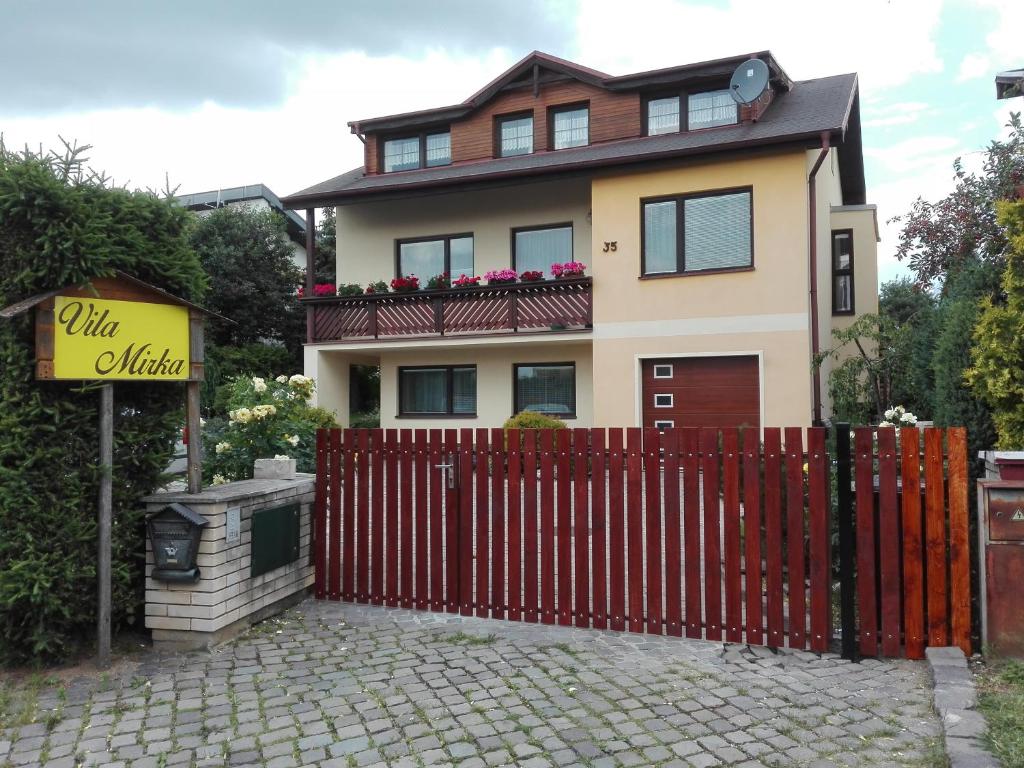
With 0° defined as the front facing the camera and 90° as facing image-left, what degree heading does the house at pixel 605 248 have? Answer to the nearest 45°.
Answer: approximately 0°

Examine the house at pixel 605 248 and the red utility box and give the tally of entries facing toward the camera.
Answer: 2

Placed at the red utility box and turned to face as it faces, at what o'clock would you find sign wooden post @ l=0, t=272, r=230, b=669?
The sign wooden post is roughly at 2 o'clock from the red utility box.

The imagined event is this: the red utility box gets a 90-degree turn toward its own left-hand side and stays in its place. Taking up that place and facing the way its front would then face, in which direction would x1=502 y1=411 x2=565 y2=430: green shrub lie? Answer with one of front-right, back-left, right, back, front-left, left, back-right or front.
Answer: back-left

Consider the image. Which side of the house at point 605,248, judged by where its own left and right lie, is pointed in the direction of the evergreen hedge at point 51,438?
front

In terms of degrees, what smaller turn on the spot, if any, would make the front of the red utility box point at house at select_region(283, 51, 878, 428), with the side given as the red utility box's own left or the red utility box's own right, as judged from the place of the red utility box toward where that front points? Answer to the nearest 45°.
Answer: approximately 135° to the red utility box's own right

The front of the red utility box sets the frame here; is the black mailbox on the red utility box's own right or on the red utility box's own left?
on the red utility box's own right

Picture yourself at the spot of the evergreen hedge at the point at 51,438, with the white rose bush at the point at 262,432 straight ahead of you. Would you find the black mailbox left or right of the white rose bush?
right

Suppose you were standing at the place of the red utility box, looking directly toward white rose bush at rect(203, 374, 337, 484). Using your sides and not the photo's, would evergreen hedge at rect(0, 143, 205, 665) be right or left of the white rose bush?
left

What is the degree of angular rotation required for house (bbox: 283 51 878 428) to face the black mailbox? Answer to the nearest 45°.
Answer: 0° — it already faces it

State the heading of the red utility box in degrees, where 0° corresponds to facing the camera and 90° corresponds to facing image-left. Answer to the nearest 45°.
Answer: approximately 0°

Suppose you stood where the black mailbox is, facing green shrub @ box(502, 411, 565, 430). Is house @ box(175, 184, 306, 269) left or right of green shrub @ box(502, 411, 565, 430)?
left
